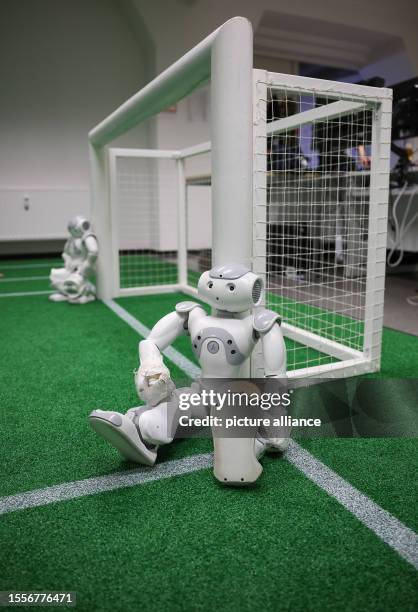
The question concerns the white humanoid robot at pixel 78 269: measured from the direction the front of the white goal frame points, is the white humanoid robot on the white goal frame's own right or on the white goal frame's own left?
on the white goal frame's own right

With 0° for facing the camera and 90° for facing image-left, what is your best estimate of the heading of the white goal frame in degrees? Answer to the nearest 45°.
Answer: approximately 45°

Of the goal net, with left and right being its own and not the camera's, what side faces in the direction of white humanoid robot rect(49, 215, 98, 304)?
right
